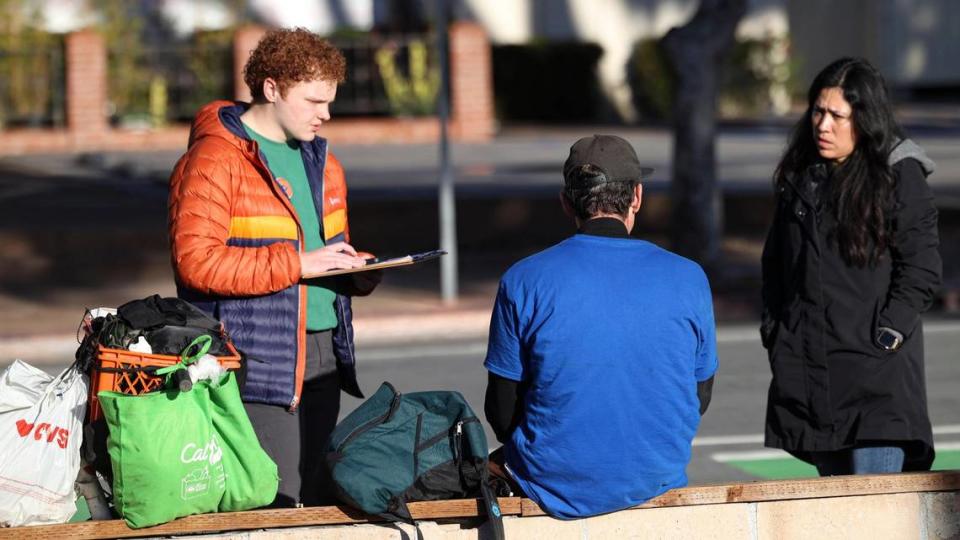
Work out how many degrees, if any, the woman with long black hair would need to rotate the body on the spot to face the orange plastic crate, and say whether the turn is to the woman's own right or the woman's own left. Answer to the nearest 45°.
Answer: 0° — they already face it

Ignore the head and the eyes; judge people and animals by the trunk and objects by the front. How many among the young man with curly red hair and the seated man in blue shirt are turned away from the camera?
1

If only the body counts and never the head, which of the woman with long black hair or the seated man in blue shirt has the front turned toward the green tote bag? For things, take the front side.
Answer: the woman with long black hair

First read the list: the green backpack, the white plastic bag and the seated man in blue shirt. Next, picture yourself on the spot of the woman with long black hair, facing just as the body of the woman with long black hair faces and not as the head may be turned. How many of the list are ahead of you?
3

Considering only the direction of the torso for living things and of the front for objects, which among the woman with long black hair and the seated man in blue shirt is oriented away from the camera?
the seated man in blue shirt

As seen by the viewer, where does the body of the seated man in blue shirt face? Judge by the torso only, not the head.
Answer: away from the camera

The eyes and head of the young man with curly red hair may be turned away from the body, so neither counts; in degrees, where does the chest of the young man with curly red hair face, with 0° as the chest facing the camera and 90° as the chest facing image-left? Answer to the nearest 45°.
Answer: approximately 315°

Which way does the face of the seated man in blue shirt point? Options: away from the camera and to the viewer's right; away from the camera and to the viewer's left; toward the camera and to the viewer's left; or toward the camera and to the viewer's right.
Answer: away from the camera and to the viewer's right

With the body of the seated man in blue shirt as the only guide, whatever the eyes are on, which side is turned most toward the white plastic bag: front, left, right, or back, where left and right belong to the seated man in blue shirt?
left

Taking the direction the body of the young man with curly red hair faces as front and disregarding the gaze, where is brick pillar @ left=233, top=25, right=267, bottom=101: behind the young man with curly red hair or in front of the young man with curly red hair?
behind

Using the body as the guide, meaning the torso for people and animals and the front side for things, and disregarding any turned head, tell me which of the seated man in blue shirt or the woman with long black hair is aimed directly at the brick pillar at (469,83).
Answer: the seated man in blue shirt

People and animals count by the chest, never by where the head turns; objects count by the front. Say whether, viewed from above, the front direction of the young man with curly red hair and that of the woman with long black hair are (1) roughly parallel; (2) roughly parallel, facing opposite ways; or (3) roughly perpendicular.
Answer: roughly perpendicular

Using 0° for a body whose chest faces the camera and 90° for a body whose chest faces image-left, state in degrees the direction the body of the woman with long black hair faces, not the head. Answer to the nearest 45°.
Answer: approximately 45°
